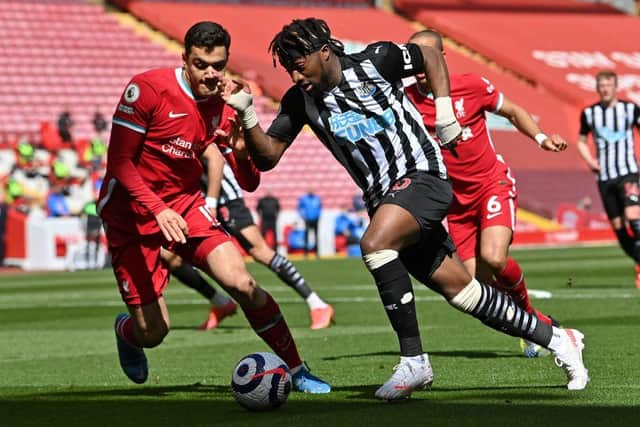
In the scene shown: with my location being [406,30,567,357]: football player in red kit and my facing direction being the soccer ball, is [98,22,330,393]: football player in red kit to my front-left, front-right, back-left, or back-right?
front-right

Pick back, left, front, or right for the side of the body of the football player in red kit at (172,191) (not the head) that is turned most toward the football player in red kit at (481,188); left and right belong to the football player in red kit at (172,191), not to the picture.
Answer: left

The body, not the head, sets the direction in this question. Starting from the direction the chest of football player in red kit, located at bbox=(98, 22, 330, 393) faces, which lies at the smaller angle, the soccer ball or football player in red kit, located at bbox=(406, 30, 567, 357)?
the soccer ball

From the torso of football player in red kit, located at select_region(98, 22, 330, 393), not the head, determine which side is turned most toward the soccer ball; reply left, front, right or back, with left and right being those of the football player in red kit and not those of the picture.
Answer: front

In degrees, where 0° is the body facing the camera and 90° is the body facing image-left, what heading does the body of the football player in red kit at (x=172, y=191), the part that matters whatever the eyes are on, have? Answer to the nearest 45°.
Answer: approximately 315°
